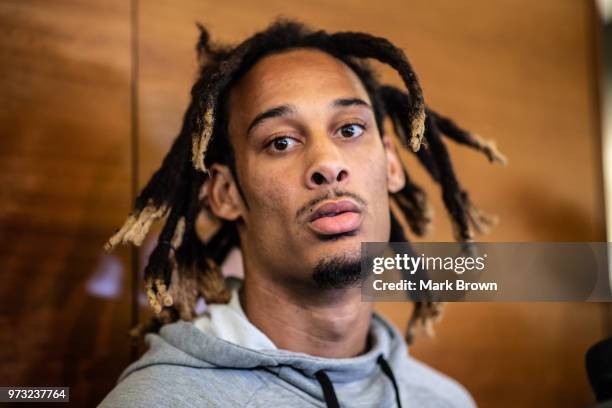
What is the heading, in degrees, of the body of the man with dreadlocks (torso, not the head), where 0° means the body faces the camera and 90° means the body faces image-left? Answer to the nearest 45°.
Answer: approximately 315°
